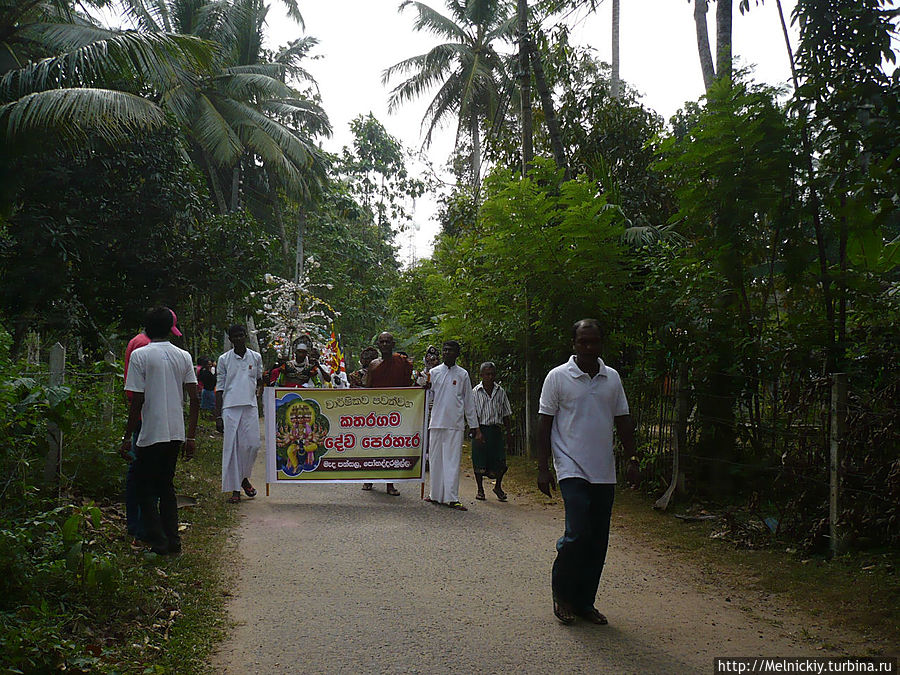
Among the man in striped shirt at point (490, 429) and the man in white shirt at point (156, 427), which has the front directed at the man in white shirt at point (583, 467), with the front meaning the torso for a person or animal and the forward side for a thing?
the man in striped shirt at point (490, 429)

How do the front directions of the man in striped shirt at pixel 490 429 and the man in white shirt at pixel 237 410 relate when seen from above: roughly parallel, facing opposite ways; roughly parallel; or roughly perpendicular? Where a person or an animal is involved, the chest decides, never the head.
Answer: roughly parallel

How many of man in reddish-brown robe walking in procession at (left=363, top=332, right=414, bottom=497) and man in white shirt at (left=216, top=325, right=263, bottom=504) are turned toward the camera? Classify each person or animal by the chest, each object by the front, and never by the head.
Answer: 2

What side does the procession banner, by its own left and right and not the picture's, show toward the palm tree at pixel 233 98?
back

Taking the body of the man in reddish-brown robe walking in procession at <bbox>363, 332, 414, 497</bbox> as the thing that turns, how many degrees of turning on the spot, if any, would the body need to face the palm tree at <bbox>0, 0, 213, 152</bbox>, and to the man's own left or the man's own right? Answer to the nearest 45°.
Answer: approximately 90° to the man's own right

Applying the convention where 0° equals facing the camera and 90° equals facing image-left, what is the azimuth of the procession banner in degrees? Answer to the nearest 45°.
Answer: approximately 0°

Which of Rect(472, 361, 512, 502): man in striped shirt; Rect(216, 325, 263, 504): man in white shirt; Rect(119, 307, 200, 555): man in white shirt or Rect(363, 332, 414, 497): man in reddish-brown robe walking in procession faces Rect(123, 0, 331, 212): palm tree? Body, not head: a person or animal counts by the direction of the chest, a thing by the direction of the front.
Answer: Rect(119, 307, 200, 555): man in white shirt

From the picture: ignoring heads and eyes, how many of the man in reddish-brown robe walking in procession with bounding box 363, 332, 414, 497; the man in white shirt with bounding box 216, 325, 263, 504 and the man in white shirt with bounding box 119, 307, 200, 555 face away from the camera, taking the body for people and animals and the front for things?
1

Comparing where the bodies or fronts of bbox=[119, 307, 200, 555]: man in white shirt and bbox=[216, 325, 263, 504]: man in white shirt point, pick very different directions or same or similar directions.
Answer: very different directions

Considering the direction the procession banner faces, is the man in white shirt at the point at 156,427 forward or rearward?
forward

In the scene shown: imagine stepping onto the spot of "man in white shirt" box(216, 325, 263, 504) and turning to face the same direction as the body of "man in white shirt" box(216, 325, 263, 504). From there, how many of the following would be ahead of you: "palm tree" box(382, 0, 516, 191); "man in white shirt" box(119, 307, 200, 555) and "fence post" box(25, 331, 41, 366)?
1

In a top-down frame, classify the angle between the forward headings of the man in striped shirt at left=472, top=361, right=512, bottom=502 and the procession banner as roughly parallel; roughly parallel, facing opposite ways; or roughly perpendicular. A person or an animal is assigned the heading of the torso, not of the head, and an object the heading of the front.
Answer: roughly parallel

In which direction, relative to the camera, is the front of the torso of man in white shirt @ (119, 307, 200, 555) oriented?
away from the camera

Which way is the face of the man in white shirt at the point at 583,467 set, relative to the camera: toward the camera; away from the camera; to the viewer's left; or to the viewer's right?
toward the camera

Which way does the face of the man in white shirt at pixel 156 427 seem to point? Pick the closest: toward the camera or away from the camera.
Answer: away from the camera

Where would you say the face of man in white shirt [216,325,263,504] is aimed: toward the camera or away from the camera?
toward the camera

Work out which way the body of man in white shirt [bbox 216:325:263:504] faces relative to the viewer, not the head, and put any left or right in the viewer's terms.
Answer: facing the viewer

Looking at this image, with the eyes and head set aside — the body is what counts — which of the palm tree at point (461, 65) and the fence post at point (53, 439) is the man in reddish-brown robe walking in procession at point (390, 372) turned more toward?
the fence post

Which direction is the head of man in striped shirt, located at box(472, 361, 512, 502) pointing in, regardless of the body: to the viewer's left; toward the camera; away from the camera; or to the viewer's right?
toward the camera

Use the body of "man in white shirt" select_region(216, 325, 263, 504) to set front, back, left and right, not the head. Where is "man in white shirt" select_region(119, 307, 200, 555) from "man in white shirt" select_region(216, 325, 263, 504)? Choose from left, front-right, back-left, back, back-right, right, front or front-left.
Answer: front
